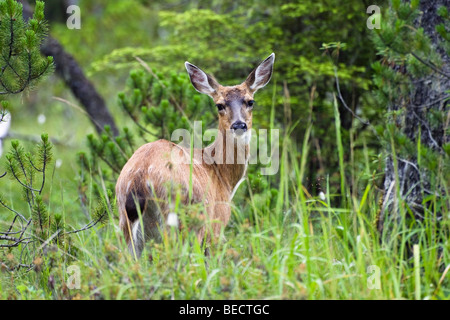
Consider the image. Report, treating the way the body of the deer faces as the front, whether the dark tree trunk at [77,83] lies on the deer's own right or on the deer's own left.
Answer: on the deer's own left

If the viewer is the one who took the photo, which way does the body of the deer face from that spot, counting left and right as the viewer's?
facing away from the viewer and to the right of the viewer

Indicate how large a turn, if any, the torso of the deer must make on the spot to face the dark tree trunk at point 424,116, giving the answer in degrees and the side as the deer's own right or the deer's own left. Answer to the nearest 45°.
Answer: approximately 45° to the deer's own right

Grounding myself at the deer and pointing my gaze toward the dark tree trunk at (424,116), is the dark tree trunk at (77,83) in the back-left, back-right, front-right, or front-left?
back-left
